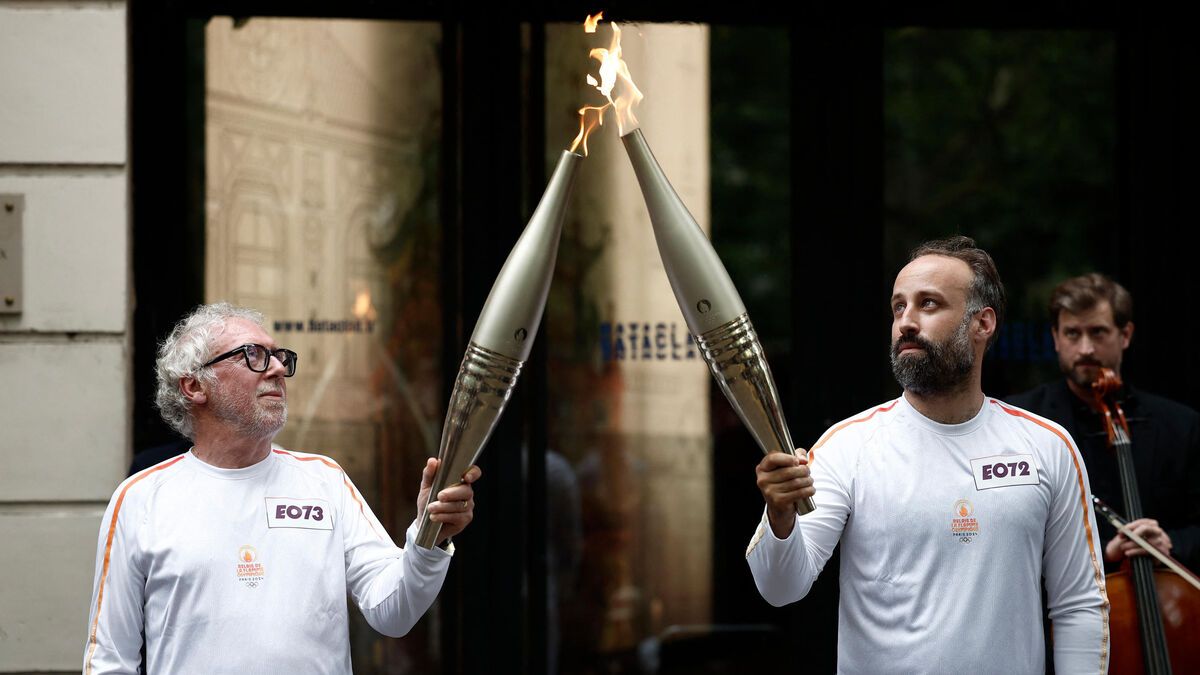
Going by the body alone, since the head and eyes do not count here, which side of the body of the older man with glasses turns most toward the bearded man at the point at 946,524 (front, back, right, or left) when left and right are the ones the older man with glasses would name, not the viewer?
left

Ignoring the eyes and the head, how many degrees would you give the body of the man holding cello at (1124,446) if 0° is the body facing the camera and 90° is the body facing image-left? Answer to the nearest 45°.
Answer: approximately 0°

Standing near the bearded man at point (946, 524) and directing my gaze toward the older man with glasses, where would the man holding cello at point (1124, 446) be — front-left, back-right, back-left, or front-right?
back-right

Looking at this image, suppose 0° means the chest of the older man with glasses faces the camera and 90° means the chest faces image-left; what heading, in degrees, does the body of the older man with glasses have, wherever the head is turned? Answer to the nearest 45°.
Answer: approximately 0°

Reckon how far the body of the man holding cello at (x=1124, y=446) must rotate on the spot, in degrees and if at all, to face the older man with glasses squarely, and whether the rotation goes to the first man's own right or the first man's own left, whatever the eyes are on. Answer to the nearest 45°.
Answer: approximately 45° to the first man's own right

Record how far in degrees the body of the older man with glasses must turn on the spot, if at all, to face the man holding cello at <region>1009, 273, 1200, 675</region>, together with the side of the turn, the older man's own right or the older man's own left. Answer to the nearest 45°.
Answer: approximately 90° to the older man's own left

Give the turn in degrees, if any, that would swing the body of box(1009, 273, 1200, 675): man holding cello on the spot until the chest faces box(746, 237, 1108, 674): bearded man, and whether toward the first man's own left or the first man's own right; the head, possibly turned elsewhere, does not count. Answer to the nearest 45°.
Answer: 0° — they already face them

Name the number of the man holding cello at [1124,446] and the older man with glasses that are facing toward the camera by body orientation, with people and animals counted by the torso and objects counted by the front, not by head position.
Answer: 2
